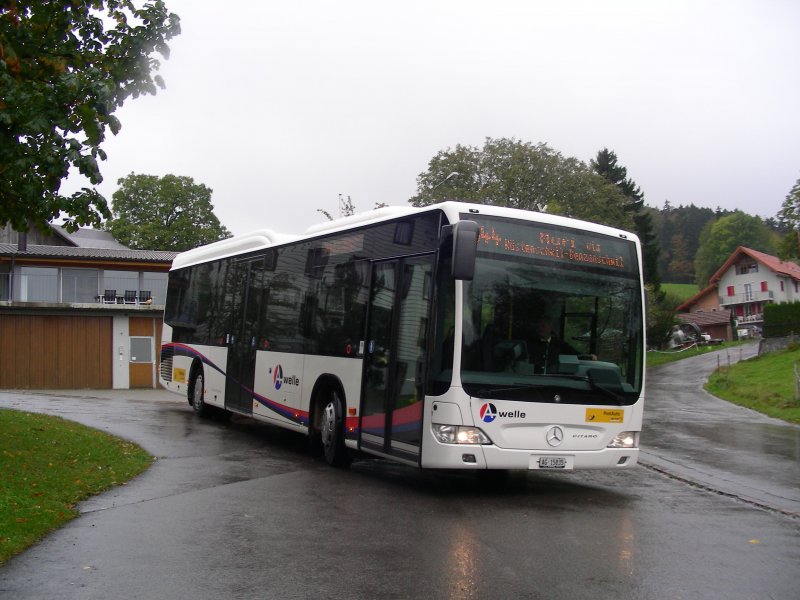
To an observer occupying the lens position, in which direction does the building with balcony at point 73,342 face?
facing the viewer

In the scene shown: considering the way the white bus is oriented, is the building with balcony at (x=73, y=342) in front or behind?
behind

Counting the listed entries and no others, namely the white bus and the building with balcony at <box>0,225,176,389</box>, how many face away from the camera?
0

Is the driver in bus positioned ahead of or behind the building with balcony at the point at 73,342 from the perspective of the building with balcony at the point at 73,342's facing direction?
ahead
